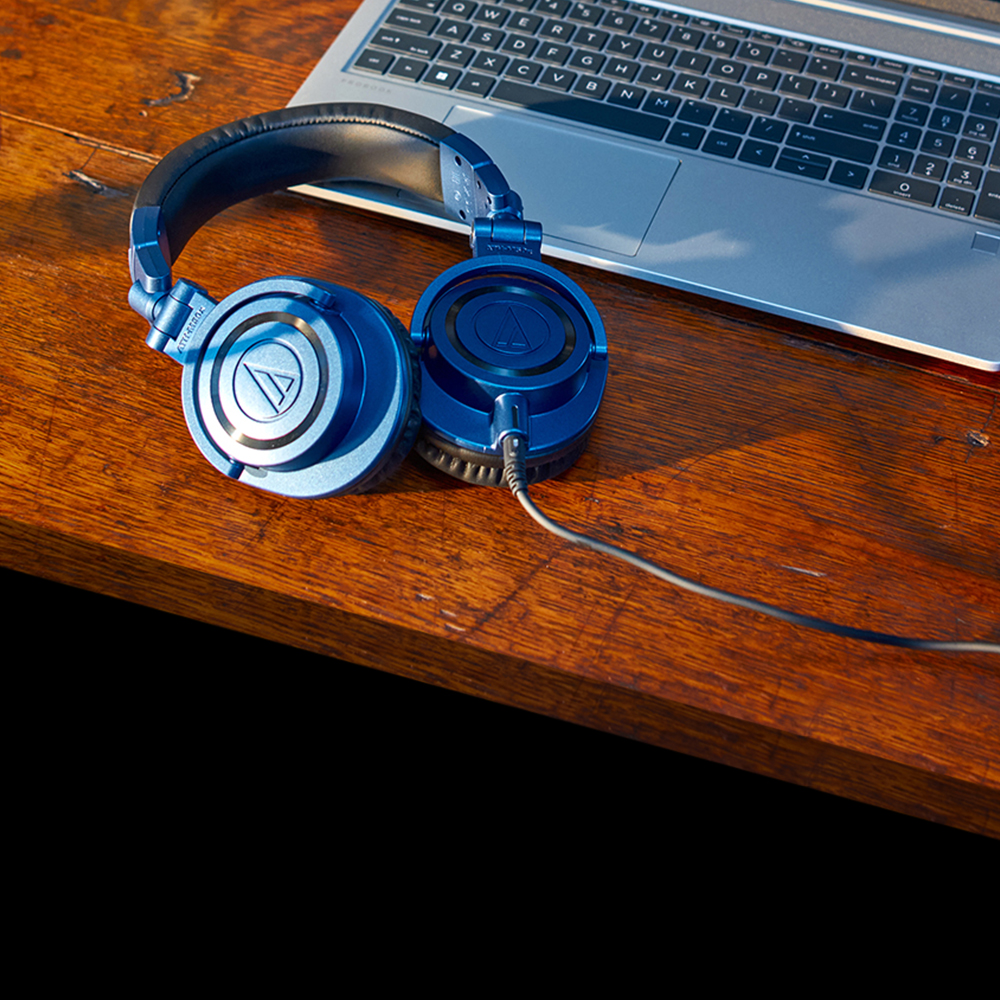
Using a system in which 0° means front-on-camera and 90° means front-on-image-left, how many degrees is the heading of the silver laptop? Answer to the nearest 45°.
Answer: approximately 0°
